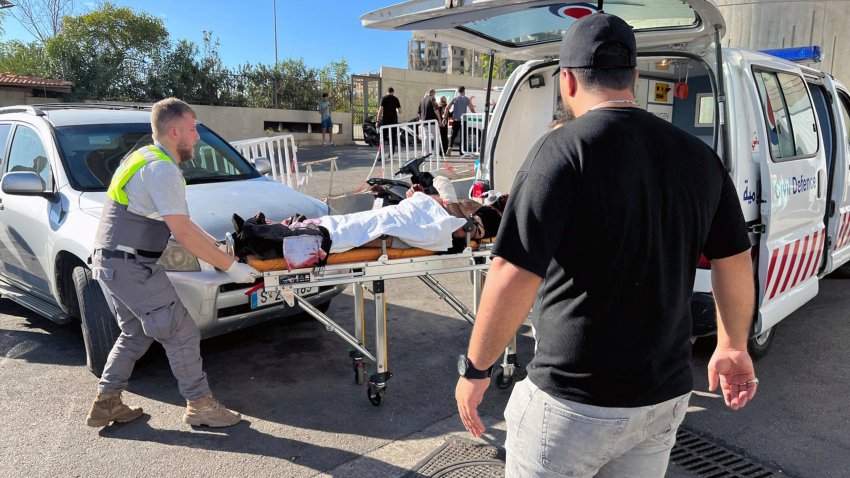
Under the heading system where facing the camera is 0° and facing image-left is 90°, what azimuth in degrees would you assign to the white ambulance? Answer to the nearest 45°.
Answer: approximately 225°

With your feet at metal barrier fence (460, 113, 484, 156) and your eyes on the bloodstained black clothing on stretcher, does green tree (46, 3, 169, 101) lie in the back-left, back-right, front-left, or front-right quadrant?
back-right

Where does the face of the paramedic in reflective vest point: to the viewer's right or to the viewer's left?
to the viewer's right

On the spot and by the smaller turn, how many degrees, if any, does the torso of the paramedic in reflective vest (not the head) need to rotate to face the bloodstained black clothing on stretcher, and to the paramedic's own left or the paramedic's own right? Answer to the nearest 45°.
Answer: approximately 45° to the paramedic's own right

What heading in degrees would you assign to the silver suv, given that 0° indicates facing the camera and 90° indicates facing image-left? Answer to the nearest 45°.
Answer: approximately 315°

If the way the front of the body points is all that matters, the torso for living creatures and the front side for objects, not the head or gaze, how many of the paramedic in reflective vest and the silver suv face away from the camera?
0

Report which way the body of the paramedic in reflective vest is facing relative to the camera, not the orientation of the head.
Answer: to the viewer's right

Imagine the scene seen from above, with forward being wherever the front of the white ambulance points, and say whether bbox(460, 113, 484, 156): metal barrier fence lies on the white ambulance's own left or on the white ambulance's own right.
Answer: on the white ambulance's own left

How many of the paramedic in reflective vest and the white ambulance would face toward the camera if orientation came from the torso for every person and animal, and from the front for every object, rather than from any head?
0

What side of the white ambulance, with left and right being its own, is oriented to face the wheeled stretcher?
back

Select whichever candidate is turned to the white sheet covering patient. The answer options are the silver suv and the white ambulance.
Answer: the silver suv
